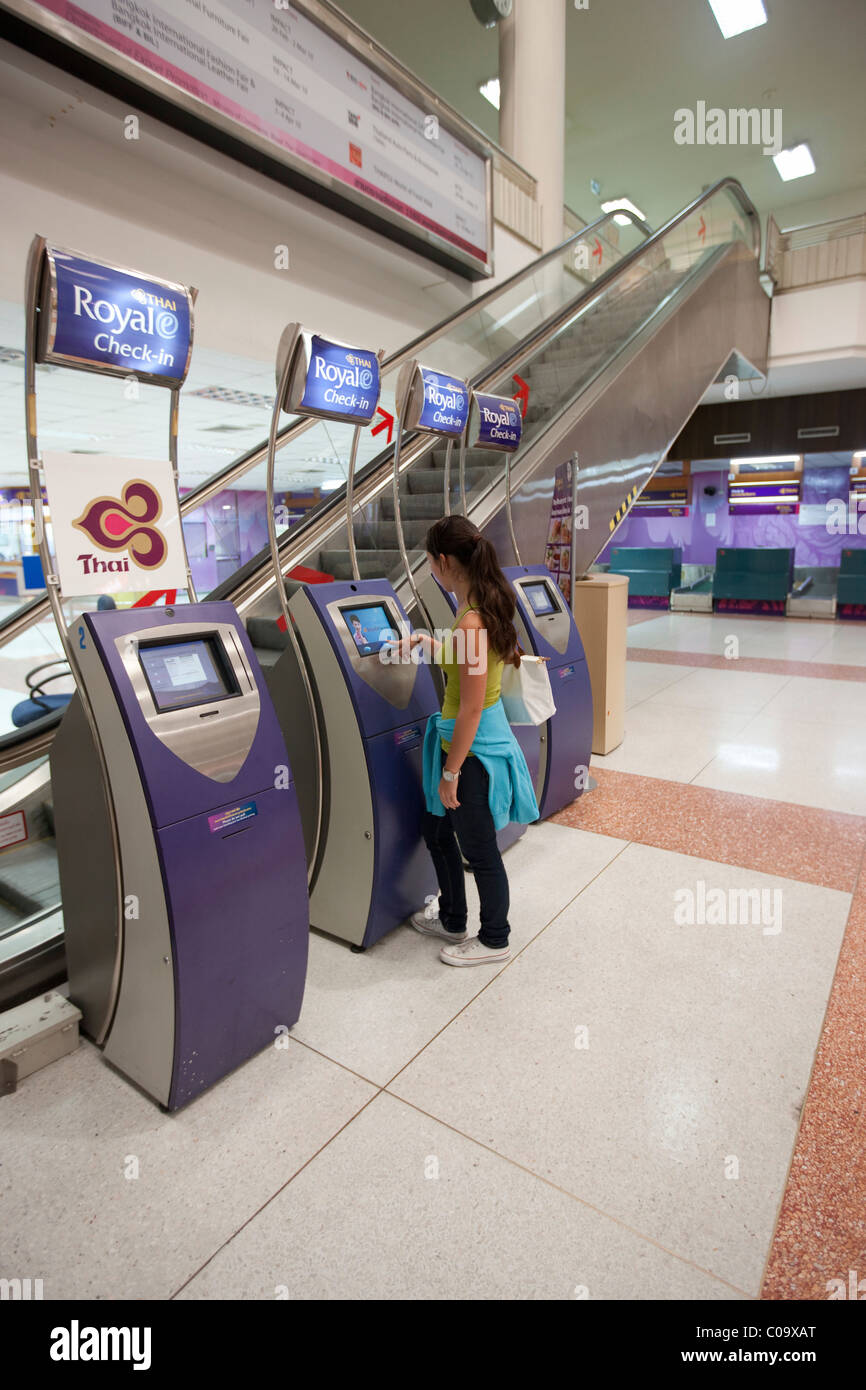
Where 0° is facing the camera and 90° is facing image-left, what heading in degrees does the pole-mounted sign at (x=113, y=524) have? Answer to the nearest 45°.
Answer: approximately 315°

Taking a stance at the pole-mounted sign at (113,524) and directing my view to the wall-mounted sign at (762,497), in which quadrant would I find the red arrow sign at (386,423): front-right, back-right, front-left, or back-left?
front-left

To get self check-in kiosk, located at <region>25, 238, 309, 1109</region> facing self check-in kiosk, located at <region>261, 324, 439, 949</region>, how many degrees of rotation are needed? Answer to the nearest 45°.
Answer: approximately 90° to its left

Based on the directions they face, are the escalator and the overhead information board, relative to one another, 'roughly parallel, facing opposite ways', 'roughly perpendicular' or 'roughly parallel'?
roughly perpendicular

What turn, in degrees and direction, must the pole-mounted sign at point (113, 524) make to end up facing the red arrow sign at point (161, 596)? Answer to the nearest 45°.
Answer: approximately 135° to its left

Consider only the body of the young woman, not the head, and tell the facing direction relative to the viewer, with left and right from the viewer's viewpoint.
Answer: facing to the left of the viewer

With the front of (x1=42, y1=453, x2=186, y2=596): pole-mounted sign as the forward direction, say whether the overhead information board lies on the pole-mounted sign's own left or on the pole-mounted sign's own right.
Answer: on the pole-mounted sign's own left

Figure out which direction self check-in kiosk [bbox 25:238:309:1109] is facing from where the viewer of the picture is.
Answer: facing the viewer and to the right of the viewer

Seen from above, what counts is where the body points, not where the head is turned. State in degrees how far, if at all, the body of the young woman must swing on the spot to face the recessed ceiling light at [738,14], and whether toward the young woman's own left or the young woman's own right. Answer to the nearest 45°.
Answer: approximately 90° to the young woman's own right

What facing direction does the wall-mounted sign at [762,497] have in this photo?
toward the camera

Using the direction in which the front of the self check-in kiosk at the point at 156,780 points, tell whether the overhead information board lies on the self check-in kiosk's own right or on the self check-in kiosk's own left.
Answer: on the self check-in kiosk's own left

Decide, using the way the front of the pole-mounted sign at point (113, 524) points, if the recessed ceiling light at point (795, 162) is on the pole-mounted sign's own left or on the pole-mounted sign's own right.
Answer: on the pole-mounted sign's own left

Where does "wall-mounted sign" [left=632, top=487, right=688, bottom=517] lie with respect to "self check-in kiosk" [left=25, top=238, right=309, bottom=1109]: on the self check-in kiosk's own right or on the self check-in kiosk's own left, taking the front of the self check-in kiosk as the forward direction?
on the self check-in kiosk's own left

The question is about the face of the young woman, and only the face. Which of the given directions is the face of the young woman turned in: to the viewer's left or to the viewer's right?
to the viewer's left

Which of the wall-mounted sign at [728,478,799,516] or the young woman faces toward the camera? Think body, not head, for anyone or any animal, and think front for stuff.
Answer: the wall-mounted sign
